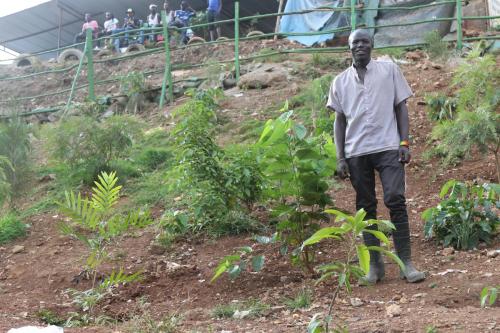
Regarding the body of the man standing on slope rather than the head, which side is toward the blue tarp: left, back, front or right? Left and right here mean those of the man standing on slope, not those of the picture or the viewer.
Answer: back

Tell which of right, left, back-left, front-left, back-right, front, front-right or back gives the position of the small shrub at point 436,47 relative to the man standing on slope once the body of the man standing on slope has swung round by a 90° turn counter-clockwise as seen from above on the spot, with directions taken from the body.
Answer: left

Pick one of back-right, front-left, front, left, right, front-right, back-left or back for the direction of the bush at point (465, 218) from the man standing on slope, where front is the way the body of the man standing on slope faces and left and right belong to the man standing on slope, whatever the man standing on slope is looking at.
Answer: back-left

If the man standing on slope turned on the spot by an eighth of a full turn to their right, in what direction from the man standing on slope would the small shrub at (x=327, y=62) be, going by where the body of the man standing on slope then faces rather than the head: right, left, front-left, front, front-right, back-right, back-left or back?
back-right

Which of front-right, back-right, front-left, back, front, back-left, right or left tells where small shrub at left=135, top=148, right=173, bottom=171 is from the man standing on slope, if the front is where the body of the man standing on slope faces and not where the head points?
back-right

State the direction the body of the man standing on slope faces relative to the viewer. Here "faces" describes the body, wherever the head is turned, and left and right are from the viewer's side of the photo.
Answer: facing the viewer

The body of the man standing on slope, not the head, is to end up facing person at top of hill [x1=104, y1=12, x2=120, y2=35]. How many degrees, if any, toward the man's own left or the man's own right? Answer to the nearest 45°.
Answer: approximately 135° to the man's own right
